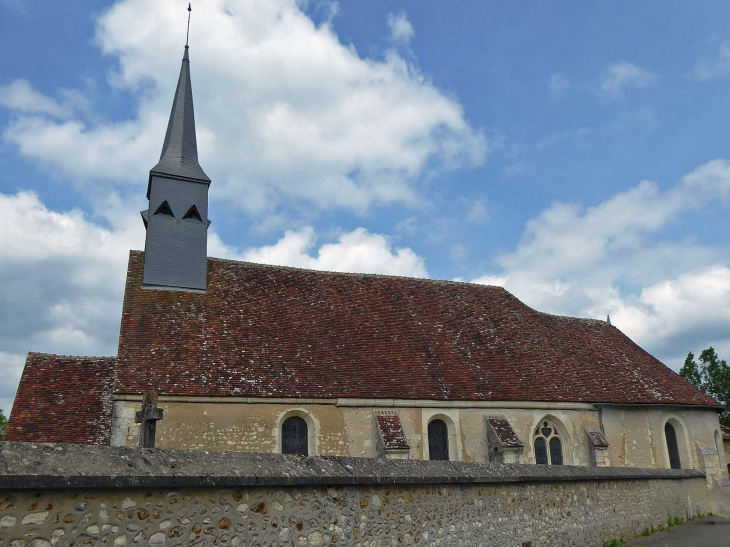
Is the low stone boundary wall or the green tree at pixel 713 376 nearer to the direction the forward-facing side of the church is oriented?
the low stone boundary wall

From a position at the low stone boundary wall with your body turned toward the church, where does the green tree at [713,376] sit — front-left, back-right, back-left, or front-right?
front-right

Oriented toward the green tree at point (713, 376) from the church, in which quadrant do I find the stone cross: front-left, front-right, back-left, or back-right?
back-right

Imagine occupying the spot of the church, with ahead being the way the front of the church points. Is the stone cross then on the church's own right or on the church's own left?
on the church's own left

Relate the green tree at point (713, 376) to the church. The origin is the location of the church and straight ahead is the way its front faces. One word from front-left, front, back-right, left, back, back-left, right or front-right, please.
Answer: back-right

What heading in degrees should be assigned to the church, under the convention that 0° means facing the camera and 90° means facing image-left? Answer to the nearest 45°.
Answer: approximately 90°
